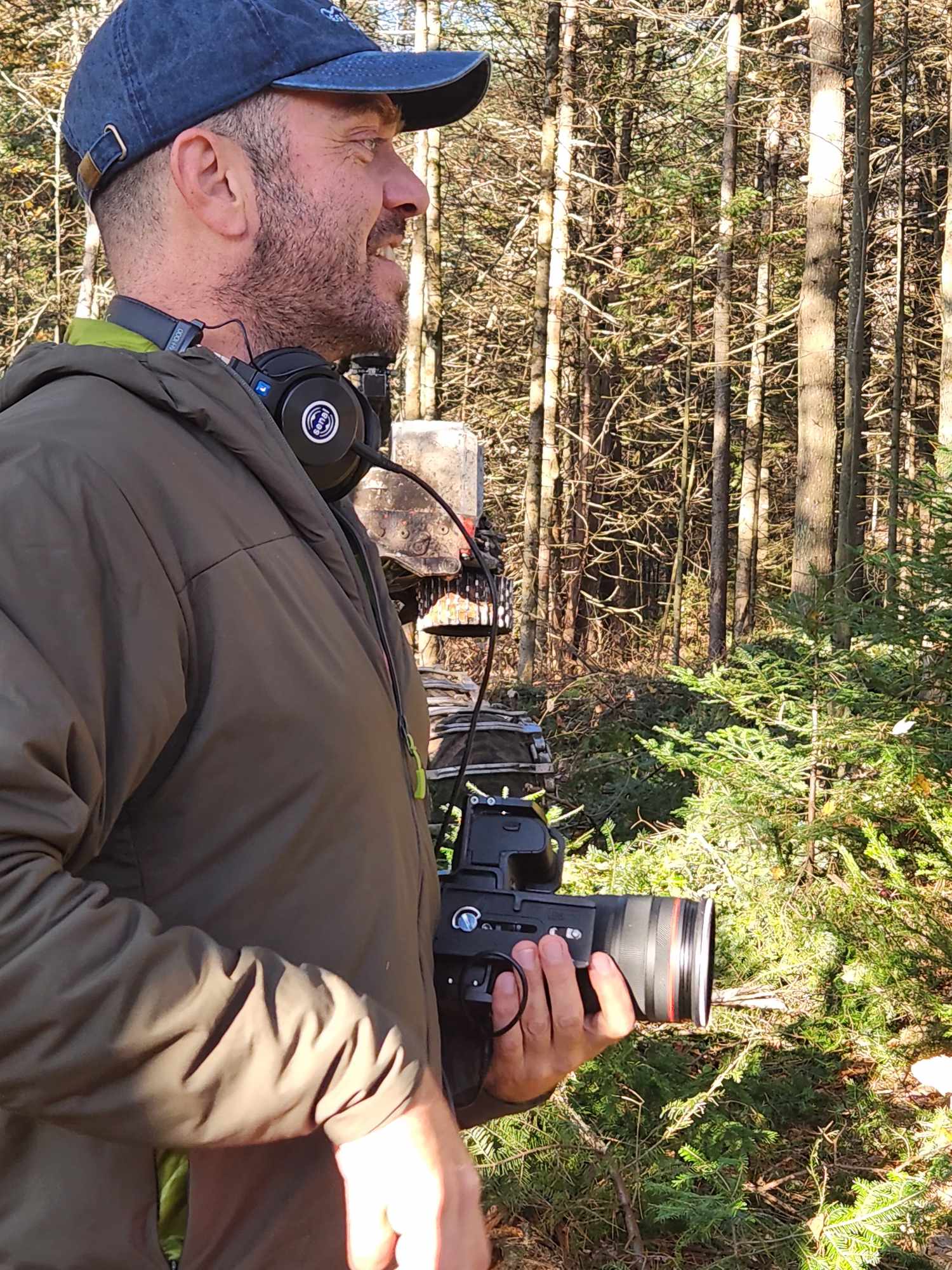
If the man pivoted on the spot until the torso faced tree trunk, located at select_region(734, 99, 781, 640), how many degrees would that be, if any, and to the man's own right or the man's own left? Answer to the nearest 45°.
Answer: approximately 90° to the man's own left

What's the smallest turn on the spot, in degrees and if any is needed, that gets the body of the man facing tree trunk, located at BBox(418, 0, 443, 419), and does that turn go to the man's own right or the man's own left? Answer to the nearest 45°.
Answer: approximately 90° to the man's own left

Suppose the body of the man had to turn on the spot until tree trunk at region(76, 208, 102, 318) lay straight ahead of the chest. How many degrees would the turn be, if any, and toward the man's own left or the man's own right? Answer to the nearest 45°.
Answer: approximately 90° to the man's own left

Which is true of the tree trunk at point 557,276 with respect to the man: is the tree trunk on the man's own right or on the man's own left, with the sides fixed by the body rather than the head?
on the man's own left

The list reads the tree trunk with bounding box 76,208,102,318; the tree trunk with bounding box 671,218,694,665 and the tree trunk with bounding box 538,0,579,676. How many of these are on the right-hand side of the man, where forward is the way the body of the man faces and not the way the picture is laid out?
0

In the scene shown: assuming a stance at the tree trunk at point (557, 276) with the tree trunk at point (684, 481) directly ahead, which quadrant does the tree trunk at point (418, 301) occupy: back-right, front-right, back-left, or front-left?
back-left

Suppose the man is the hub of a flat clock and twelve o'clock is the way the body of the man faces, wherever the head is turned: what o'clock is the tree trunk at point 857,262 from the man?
The tree trunk is roughly at 10 o'clock from the man.

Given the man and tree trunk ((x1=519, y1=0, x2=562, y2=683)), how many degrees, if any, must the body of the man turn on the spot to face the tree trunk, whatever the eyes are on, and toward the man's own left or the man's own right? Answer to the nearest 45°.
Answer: approximately 90° to the man's own left

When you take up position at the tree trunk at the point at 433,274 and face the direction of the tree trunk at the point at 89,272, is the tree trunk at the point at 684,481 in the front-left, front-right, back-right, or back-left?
back-right

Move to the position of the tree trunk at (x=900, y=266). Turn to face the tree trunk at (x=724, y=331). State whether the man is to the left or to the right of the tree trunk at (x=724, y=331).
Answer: left

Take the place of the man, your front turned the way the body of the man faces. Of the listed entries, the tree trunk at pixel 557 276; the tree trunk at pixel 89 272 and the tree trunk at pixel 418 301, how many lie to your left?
3

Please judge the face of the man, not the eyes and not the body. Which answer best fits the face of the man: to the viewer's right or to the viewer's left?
to the viewer's right

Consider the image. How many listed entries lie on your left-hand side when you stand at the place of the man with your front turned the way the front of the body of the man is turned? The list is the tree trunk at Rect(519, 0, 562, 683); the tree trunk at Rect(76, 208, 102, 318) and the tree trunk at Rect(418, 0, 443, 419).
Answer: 3

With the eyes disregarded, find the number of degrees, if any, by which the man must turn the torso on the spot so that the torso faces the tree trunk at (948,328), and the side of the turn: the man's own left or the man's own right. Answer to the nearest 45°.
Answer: approximately 45° to the man's own left

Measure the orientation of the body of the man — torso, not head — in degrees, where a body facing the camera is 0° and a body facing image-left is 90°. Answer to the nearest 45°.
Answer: approximately 270°

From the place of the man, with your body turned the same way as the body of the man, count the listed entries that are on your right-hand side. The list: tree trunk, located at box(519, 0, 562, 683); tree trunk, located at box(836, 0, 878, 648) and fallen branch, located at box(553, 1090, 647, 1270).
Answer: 0
